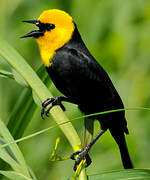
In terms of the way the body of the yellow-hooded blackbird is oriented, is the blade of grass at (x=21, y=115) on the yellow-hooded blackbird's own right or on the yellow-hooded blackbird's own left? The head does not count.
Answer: on the yellow-hooded blackbird's own left

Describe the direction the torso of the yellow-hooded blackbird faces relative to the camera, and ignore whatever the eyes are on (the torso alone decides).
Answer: to the viewer's left

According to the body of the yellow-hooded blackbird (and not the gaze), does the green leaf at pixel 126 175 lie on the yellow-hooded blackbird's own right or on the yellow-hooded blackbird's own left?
on the yellow-hooded blackbird's own left
